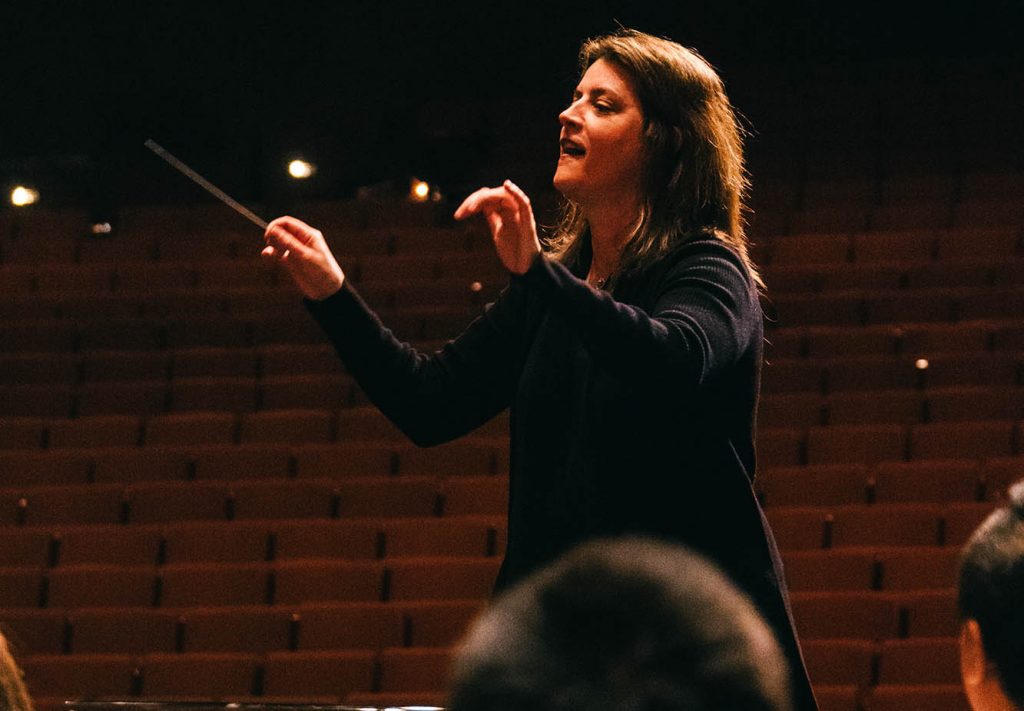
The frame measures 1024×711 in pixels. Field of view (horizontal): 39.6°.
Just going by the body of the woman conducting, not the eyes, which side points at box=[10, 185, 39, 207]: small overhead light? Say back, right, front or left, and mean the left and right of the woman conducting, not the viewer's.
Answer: right

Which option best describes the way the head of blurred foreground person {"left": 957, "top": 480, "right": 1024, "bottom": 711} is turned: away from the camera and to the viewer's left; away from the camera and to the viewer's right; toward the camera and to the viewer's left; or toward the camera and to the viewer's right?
away from the camera and to the viewer's left

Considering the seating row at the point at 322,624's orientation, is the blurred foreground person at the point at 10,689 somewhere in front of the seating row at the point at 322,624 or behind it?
in front

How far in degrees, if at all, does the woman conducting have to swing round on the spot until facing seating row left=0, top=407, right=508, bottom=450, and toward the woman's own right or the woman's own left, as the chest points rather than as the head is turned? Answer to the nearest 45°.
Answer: approximately 135° to the woman's own right

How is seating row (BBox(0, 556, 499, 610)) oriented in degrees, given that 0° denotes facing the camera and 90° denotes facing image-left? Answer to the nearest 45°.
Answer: approximately 0°

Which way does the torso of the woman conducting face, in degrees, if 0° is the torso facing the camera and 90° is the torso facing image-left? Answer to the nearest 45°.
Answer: approximately 45°

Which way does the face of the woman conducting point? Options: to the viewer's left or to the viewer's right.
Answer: to the viewer's left

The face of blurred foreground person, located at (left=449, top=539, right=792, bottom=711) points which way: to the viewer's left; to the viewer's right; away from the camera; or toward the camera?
away from the camera

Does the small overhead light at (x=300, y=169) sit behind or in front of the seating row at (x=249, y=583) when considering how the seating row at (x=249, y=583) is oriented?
behind

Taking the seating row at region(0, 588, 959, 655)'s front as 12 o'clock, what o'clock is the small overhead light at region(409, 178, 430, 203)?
The small overhead light is roughly at 6 o'clock from the seating row.
